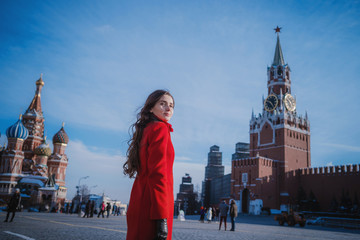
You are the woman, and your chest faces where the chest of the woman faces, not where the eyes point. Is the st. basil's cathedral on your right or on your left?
on your left

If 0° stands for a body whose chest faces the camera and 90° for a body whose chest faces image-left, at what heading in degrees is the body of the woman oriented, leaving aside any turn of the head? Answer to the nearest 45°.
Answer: approximately 270°
